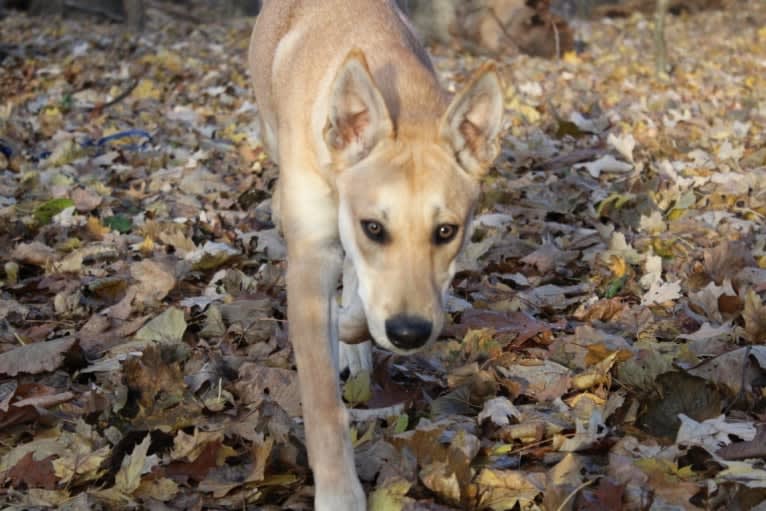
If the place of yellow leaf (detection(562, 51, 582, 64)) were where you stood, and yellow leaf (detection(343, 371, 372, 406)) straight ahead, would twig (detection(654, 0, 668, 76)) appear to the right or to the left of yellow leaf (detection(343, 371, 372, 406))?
left

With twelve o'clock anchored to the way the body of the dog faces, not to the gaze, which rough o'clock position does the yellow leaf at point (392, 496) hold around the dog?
The yellow leaf is roughly at 12 o'clock from the dog.

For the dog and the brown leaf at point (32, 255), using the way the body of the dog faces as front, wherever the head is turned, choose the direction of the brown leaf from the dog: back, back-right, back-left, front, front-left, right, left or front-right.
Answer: back-right

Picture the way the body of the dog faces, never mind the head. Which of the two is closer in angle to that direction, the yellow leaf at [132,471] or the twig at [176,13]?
the yellow leaf

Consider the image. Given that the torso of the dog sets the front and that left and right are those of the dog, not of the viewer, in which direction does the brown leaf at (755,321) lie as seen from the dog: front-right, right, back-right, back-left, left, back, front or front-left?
left

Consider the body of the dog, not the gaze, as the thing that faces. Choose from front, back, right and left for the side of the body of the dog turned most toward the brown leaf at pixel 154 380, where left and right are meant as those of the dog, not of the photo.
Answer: right

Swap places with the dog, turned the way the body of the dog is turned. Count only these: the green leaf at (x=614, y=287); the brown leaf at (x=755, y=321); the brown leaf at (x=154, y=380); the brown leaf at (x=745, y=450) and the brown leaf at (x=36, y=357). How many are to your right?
2

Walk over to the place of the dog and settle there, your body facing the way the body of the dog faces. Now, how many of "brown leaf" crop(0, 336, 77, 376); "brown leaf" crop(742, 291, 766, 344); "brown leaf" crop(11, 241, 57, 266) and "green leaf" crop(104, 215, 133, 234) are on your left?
1

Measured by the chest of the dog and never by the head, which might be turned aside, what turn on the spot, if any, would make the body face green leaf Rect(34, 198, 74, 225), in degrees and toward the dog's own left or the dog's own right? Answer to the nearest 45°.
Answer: approximately 135° to the dog's own right

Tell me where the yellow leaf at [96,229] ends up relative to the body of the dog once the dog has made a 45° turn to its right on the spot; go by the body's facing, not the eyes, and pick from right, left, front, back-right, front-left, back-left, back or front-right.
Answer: right

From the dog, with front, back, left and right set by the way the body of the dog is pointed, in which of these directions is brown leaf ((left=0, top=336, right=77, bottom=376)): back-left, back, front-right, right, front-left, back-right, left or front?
right

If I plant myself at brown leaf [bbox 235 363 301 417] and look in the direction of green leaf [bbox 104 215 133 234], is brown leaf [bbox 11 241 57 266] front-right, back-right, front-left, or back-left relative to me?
front-left

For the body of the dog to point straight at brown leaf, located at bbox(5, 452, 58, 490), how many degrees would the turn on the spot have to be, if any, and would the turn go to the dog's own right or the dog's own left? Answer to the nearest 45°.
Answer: approximately 45° to the dog's own right

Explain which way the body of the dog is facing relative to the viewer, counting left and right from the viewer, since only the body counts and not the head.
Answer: facing the viewer
